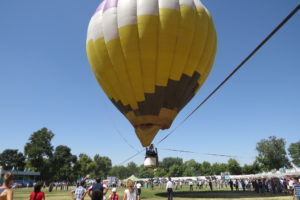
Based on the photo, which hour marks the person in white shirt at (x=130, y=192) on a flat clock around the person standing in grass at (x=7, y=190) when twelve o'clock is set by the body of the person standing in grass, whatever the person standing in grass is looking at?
The person in white shirt is roughly at 1 o'clock from the person standing in grass.

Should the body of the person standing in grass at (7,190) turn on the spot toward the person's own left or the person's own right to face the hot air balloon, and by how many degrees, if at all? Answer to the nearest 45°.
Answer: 0° — they already face it

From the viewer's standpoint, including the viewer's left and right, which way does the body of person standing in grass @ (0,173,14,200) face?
facing away from the viewer and to the right of the viewer

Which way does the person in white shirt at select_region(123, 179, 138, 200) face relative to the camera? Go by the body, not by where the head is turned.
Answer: away from the camera
